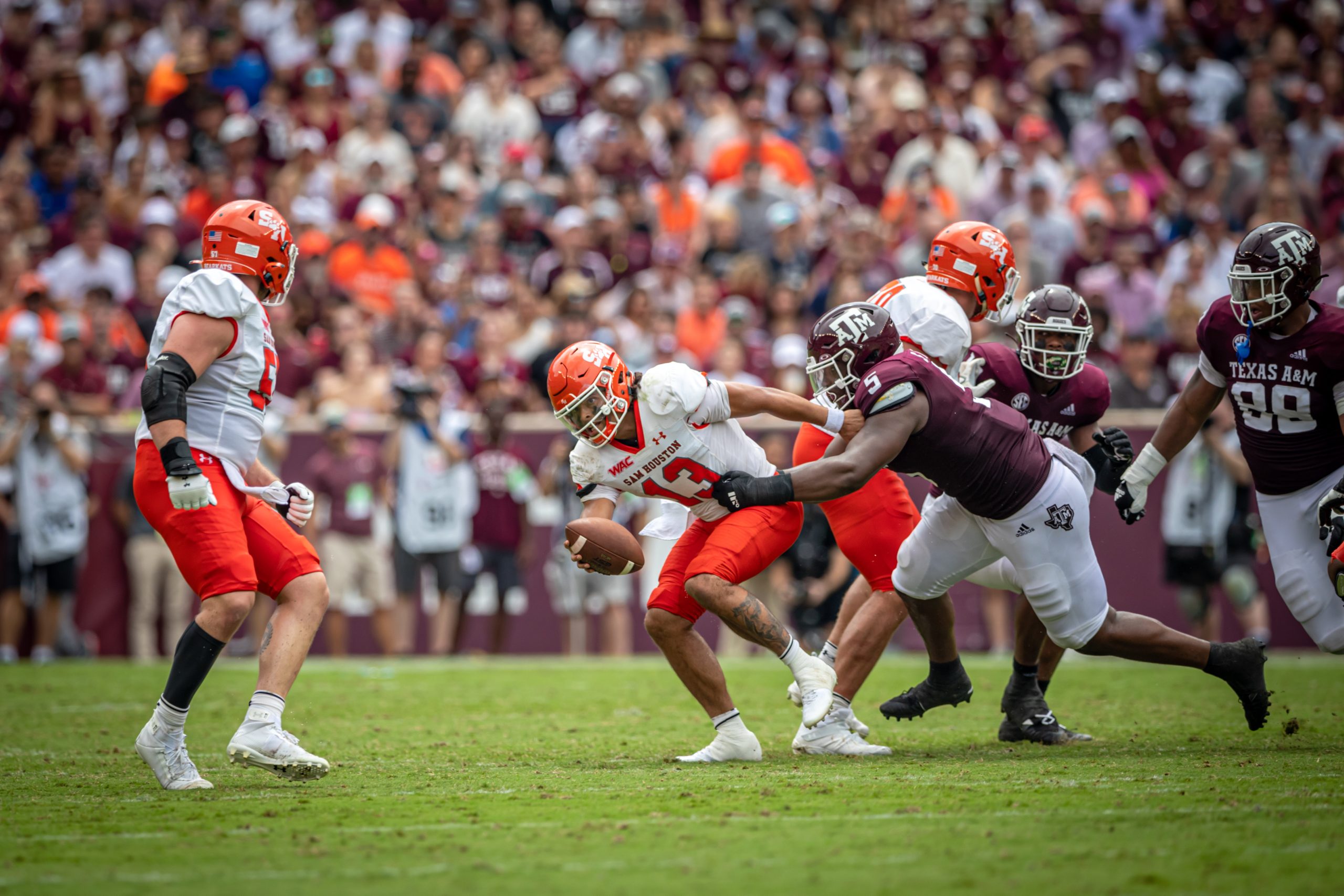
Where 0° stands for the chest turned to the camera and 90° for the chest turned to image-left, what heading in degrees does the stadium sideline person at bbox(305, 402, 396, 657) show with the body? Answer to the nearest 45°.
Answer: approximately 0°

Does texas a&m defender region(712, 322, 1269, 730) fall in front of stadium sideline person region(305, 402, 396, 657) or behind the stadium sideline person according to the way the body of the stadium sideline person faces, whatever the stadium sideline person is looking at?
in front

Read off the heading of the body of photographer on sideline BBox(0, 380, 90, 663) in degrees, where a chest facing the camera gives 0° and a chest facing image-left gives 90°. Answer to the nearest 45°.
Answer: approximately 0°

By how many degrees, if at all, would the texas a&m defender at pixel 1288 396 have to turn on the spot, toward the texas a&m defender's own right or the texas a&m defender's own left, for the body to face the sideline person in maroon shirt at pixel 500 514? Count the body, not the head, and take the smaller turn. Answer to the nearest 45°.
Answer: approximately 90° to the texas a&m defender's own right

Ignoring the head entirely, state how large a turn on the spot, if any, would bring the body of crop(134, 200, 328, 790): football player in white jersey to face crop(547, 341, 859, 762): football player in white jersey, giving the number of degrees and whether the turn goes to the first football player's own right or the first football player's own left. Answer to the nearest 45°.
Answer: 0° — they already face them

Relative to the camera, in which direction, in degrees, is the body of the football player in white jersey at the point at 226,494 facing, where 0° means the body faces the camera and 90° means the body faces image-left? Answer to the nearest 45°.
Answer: approximately 270°

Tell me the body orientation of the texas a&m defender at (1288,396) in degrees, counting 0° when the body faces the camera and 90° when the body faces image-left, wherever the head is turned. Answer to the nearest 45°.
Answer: approximately 45°

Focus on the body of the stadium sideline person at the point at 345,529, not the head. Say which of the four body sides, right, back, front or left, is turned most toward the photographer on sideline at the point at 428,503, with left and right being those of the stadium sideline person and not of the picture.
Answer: left
